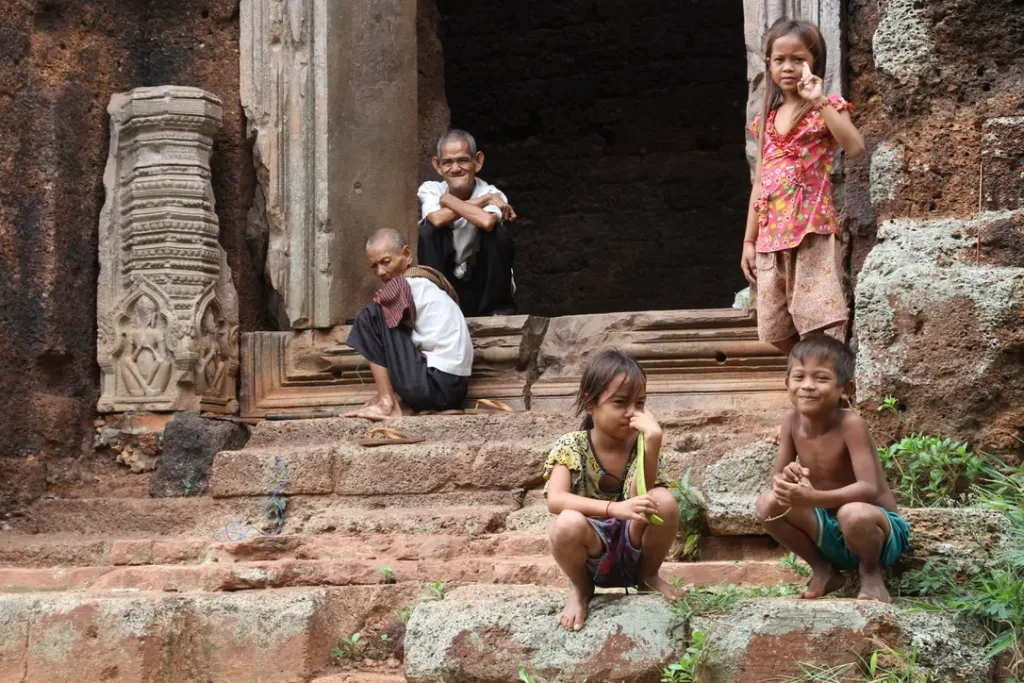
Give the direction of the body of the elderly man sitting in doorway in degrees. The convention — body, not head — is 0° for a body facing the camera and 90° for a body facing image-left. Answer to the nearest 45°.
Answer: approximately 0°

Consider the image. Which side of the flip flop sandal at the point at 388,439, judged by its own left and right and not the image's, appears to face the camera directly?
left

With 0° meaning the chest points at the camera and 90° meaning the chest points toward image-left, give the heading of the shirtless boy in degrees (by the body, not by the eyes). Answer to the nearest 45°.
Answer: approximately 45°

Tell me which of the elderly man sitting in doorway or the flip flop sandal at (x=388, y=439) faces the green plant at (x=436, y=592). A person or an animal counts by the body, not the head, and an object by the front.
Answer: the elderly man sitting in doorway

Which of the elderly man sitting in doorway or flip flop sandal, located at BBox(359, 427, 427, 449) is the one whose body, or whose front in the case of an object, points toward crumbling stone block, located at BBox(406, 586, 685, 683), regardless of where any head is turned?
the elderly man sitting in doorway

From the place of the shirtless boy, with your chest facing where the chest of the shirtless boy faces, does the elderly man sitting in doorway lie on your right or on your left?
on your right

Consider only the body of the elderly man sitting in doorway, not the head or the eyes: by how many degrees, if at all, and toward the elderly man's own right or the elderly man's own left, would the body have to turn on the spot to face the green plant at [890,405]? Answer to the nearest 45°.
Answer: approximately 45° to the elderly man's own left
